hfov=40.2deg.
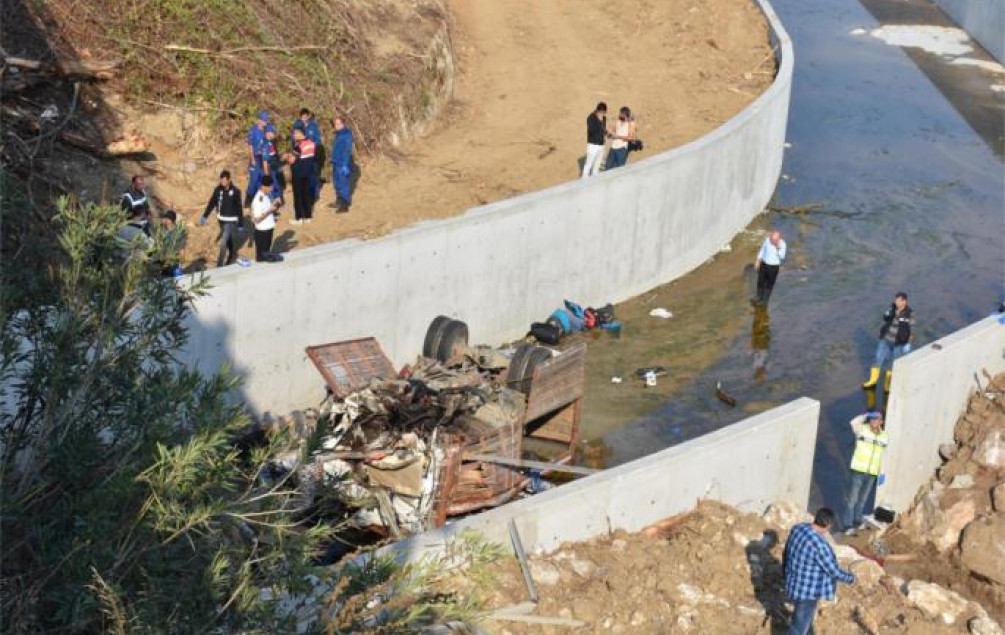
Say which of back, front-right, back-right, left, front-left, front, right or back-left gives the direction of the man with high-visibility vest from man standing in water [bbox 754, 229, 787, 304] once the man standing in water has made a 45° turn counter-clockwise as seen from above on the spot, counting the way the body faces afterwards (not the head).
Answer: front

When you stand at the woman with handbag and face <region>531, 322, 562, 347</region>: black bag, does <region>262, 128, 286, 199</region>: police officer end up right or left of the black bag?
right

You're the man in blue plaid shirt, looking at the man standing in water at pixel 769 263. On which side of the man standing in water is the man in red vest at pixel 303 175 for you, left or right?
left

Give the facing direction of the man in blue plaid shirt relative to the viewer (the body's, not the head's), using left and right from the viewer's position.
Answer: facing away from the viewer and to the right of the viewer

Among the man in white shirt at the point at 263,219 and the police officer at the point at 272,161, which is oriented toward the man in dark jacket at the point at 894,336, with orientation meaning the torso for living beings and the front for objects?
the man in white shirt

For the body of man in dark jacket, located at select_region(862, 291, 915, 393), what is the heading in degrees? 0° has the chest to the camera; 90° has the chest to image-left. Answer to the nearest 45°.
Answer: approximately 45°

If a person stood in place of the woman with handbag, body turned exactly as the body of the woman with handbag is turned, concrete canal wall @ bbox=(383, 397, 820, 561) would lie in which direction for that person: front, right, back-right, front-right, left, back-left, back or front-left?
front-left

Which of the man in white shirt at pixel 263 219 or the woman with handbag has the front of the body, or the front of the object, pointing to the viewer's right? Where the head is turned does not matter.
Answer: the man in white shirt
